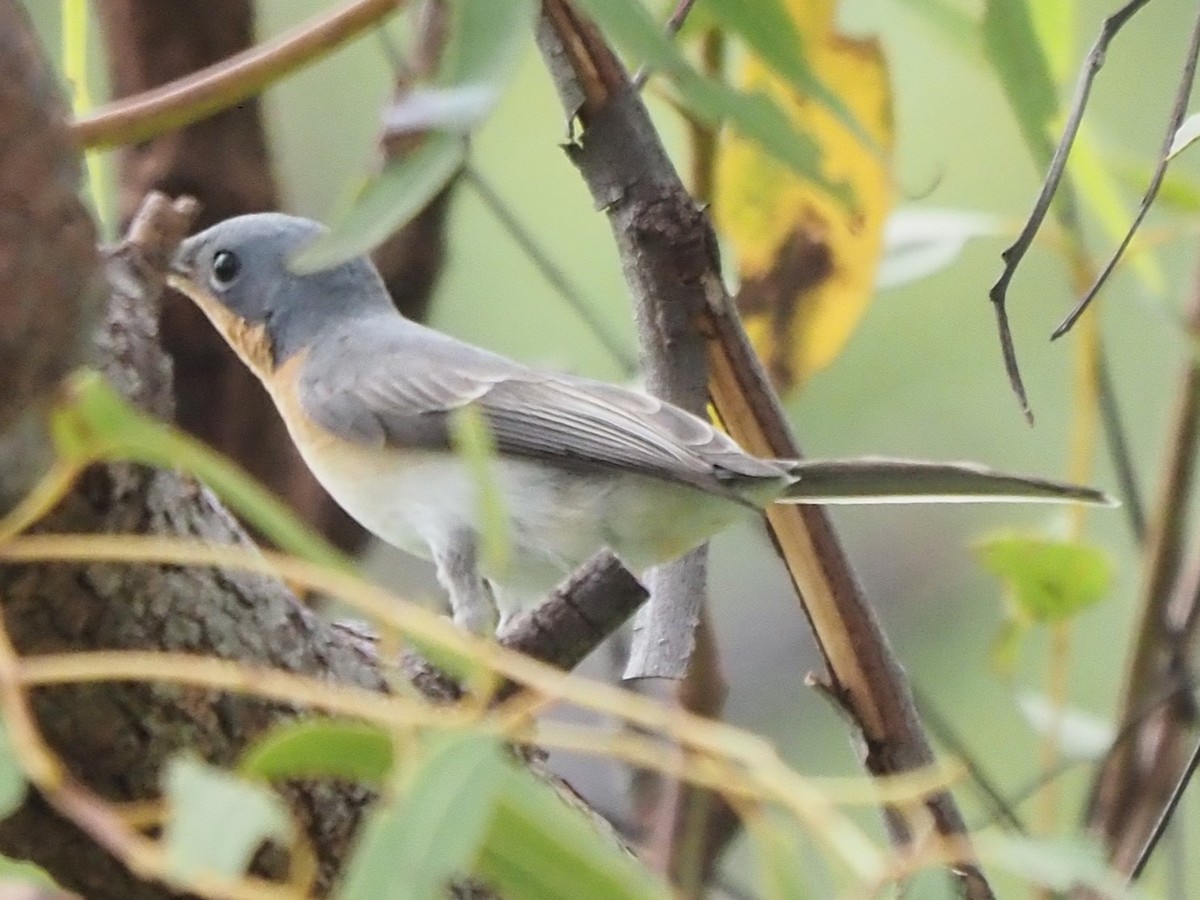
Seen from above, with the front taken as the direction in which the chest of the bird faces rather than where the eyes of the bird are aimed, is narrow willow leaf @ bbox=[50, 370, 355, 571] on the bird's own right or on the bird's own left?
on the bird's own left

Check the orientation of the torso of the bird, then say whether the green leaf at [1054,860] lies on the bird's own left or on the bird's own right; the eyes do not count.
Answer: on the bird's own left

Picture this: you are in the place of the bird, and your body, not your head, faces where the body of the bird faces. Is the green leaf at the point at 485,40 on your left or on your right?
on your left

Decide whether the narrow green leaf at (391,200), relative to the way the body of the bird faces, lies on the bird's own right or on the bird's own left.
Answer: on the bird's own left

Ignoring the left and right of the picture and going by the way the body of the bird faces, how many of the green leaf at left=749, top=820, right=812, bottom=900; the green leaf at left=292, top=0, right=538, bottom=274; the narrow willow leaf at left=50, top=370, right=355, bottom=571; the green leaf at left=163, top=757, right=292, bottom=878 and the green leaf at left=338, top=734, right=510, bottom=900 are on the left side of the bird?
5

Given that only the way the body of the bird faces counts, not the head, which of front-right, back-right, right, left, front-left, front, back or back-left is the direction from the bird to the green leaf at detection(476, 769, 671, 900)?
left

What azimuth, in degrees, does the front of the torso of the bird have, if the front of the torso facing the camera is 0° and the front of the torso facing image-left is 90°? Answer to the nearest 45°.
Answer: approximately 90°
